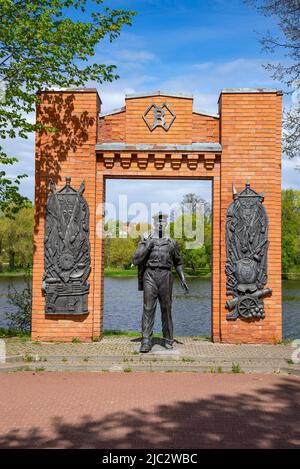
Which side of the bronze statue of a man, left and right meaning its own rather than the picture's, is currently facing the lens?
front

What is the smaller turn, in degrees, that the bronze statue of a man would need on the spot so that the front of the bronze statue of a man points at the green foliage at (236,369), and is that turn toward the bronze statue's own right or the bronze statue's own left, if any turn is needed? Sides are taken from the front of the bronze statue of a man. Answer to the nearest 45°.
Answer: approximately 45° to the bronze statue's own left

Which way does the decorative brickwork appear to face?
toward the camera

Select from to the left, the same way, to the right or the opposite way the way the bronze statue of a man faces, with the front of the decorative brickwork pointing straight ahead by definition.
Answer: the same way

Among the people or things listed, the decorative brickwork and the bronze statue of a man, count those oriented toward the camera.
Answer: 2
